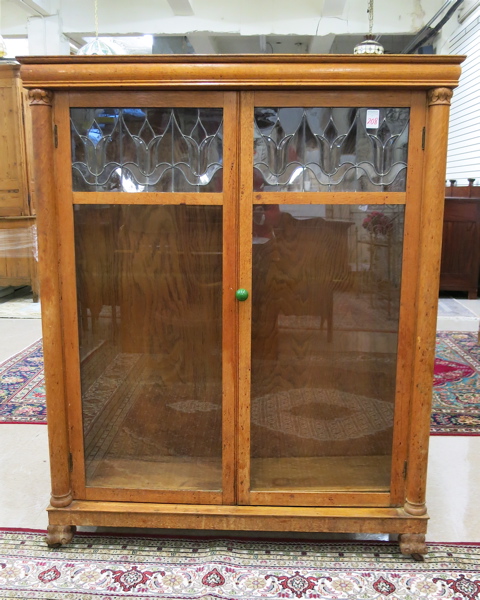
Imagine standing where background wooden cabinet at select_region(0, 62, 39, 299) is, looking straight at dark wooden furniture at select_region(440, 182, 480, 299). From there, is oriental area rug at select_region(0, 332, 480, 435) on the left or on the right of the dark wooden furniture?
right

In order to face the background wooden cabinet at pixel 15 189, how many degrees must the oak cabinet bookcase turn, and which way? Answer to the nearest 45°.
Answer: approximately 135° to its right

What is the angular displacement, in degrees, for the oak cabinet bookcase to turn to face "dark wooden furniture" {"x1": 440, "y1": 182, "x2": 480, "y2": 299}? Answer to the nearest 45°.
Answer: approximately 135° to its left

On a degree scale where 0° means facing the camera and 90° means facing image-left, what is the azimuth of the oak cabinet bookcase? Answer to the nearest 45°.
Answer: approximately 0°

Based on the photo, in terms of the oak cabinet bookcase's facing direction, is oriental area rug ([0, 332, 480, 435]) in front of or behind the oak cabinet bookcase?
behind
